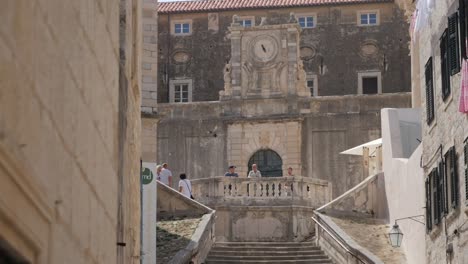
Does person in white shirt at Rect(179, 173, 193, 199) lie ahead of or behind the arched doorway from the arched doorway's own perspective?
ahead

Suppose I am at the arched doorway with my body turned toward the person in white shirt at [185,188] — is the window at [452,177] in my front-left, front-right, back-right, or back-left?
front-left

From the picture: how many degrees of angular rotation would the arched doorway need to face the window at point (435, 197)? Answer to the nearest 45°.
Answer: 0° — it already faces it

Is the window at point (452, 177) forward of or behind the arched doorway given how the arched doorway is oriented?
forward

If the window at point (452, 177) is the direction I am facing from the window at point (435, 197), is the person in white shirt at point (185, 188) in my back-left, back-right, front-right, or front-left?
back-right

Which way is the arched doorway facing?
toward the camera

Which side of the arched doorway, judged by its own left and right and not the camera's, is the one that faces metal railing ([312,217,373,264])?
front
